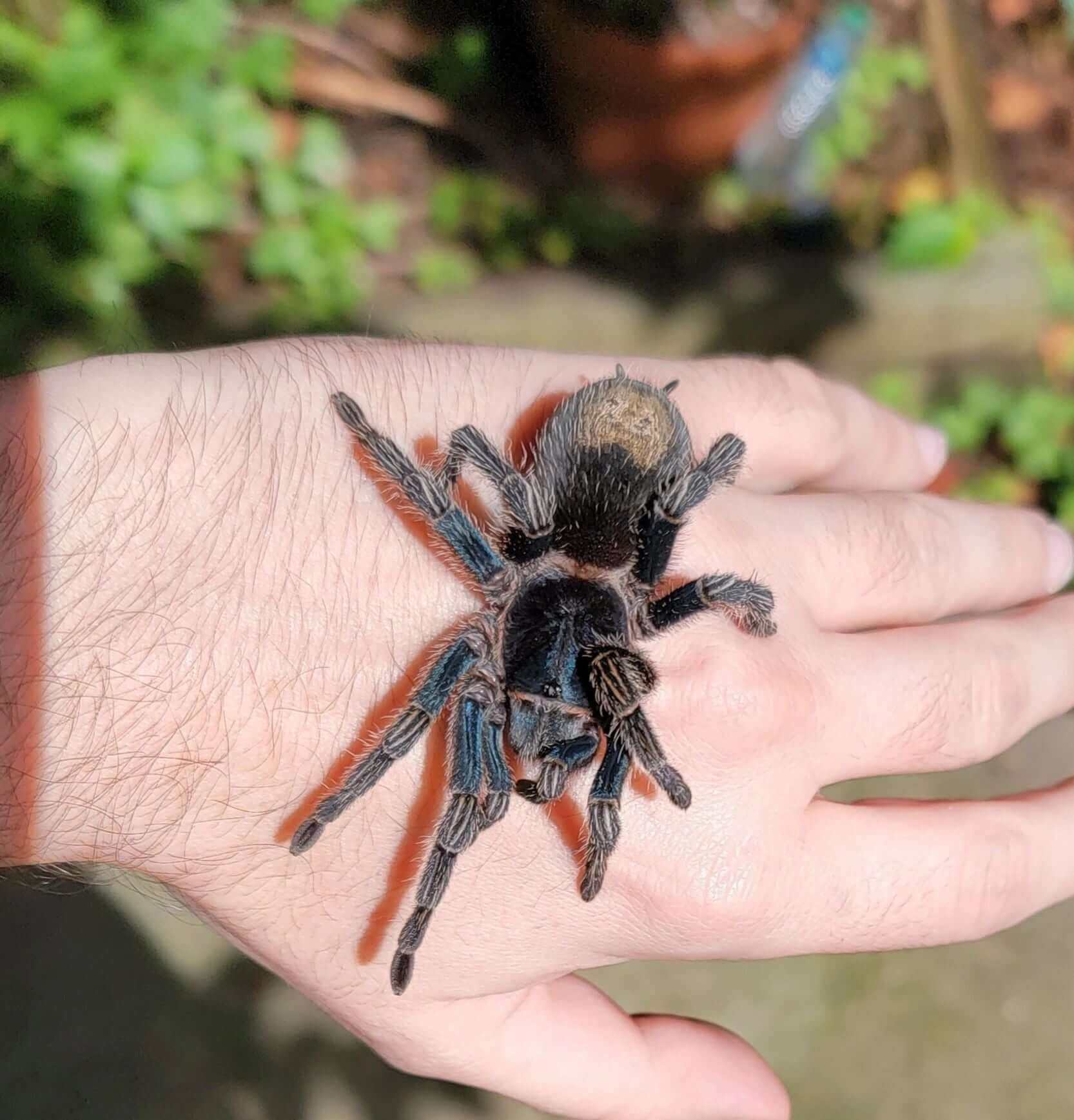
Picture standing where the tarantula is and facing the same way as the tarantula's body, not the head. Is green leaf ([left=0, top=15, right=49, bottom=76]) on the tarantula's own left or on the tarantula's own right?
on the tarantula's own right

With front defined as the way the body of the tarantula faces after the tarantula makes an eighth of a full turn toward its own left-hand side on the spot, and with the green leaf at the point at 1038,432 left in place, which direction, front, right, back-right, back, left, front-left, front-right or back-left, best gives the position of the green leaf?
left

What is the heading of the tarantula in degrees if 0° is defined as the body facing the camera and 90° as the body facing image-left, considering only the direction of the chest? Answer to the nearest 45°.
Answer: approximately 0°

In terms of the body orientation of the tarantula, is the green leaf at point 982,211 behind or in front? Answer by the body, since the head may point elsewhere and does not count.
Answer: behind

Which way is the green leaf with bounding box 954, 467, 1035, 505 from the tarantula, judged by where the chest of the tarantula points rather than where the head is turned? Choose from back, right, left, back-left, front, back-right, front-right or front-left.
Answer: back-left

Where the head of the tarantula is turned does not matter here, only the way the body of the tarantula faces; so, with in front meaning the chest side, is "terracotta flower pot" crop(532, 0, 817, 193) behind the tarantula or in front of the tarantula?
behind

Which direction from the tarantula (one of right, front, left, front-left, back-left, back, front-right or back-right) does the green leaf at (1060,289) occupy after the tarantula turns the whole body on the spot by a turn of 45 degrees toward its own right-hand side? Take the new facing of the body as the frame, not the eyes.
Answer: back

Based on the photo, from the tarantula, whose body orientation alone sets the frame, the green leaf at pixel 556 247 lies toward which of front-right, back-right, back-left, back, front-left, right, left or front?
back

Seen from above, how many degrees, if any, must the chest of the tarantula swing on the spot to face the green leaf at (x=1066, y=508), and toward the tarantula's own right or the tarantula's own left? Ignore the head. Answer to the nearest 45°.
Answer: approximately 135° to the tarantula's own left

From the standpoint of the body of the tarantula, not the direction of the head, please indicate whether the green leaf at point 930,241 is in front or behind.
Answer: behind

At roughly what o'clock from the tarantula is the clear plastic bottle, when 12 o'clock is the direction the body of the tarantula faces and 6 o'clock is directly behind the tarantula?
The clear plastic bottle is roughly at 7 o'clock from the tarantula.
